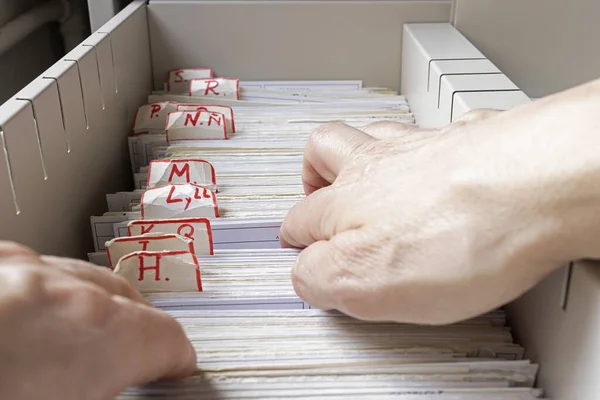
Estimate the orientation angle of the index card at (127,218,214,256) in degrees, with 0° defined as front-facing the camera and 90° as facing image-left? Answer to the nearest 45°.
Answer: approximately 0°

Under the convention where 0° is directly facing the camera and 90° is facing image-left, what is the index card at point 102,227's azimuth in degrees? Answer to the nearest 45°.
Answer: approximately 0°
